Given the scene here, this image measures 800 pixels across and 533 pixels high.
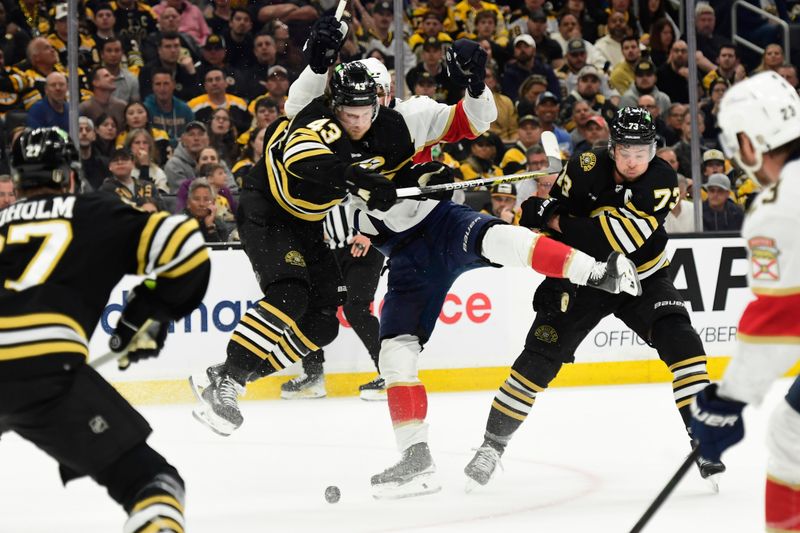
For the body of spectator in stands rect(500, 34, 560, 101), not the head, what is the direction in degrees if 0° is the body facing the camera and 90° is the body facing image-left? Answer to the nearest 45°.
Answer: approximately 0°

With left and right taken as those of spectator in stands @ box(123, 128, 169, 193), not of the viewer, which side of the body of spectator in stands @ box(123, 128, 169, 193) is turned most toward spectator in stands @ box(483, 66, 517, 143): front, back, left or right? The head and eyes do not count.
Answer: left

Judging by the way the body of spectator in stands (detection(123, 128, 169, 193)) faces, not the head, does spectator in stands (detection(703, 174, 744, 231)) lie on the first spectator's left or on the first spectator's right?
on the first spectator's left

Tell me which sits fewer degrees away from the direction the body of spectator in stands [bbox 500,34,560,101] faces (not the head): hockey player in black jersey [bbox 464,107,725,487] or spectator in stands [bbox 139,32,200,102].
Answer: the hockey player in black jersey

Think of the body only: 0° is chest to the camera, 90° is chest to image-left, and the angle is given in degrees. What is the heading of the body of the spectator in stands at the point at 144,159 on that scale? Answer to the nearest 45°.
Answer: approximately 0°

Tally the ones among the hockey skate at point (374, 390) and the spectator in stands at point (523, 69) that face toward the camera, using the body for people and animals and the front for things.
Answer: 1
